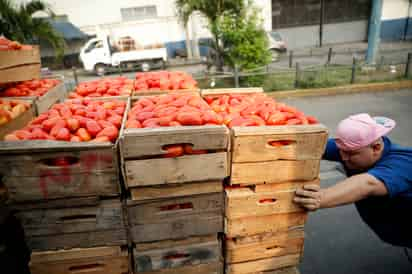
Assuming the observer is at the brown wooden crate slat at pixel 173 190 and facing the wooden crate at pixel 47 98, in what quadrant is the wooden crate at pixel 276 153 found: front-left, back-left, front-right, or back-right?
back-right

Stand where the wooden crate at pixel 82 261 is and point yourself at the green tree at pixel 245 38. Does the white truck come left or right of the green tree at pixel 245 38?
left

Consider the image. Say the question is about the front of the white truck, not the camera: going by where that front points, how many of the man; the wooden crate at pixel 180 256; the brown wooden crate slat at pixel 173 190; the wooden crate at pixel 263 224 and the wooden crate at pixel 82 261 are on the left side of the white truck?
5

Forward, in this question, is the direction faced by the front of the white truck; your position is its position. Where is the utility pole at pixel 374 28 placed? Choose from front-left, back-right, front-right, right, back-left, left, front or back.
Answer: back-left

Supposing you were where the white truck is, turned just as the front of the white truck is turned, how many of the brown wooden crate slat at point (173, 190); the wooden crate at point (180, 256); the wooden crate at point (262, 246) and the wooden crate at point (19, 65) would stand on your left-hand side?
4

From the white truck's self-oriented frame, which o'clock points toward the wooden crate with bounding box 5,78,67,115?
The wooden crate is roughly at 9 o'clock from the white truck.

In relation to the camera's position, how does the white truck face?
facing to the left of the viewer

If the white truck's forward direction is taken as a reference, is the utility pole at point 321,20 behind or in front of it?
behind

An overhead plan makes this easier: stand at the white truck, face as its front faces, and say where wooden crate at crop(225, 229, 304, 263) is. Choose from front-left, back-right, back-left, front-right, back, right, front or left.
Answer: left
